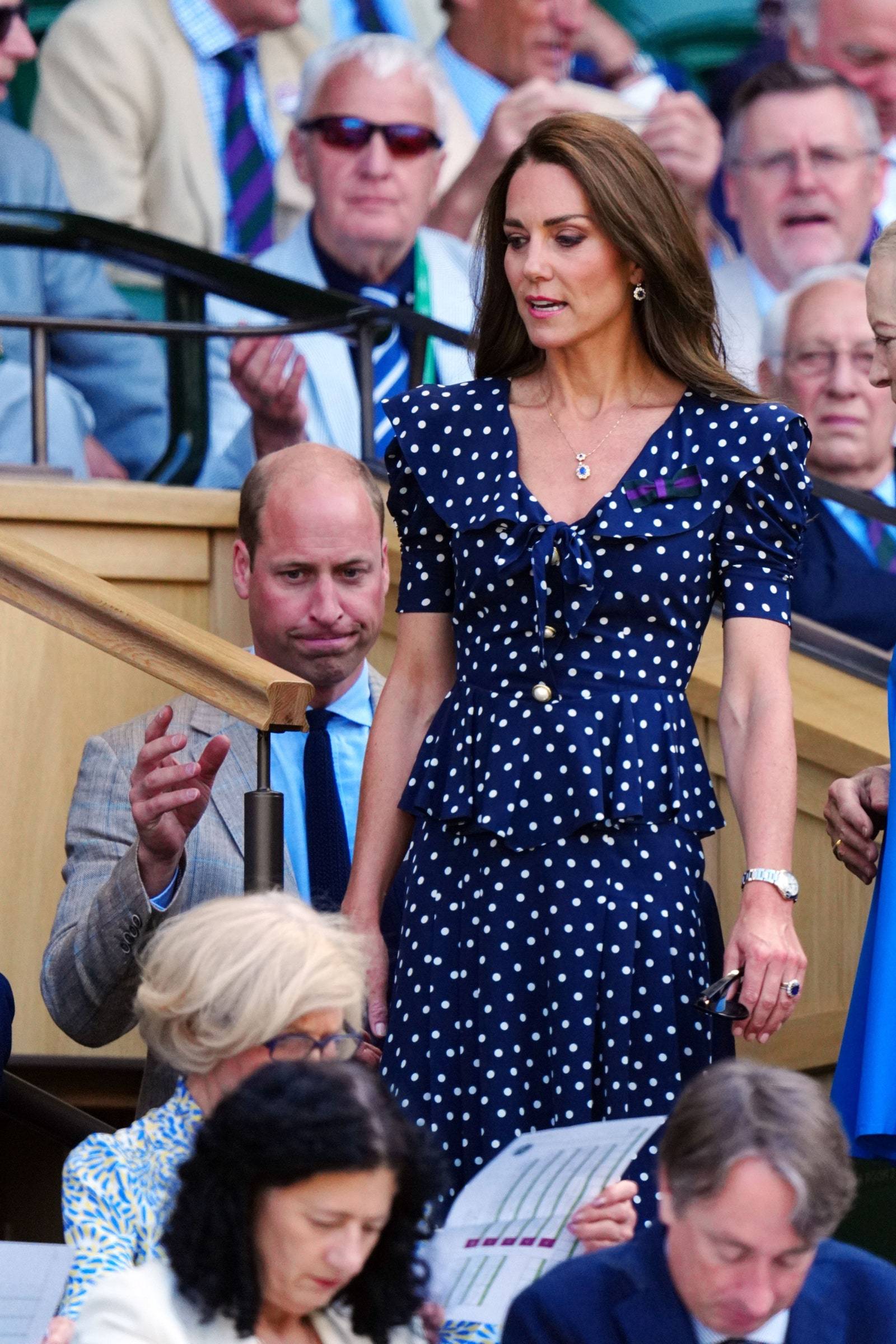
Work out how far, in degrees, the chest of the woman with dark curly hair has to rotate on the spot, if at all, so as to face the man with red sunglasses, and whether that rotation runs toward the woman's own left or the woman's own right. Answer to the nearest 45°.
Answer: approximately 135° to the woman's own left

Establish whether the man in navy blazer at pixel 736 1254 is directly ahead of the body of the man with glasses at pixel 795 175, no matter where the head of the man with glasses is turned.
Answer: yes

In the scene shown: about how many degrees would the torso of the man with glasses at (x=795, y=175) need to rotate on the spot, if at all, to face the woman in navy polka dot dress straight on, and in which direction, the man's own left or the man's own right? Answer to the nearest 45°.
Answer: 0° — they already face them

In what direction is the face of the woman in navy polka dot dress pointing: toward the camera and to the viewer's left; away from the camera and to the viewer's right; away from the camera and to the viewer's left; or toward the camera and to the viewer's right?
toward the camera and to the viewer's left

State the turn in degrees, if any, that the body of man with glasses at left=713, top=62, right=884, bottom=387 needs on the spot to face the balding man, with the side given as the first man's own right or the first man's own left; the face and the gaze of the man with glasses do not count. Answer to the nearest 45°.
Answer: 0° — they already face them

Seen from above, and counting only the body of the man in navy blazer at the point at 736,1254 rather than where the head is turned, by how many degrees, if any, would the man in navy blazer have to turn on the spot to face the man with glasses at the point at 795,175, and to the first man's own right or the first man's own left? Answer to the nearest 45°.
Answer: approximately 180°

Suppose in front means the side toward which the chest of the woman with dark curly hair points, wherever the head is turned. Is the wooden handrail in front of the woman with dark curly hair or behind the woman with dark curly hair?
behind

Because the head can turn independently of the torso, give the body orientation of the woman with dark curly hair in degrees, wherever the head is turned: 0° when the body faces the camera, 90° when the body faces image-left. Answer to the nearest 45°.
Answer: approximately 315°

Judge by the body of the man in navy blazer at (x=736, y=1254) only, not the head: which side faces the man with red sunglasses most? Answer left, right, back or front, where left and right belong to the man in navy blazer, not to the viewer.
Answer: back

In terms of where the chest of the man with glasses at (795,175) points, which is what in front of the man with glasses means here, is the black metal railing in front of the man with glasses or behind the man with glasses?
in front

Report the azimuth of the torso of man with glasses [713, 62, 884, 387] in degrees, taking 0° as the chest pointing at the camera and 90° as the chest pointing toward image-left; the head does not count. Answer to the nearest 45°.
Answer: approximately 0°

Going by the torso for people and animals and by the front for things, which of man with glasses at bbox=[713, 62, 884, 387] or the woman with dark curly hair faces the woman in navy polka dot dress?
the man with glasses

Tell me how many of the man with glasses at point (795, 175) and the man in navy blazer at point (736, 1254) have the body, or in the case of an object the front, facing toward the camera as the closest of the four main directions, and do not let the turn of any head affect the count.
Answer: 2
